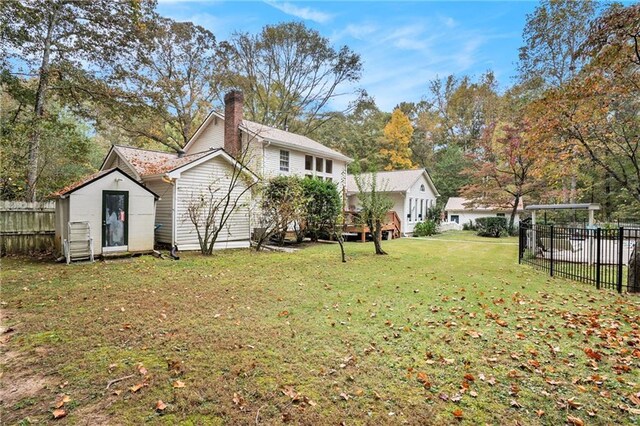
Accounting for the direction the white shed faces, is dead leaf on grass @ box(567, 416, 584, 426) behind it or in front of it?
in front

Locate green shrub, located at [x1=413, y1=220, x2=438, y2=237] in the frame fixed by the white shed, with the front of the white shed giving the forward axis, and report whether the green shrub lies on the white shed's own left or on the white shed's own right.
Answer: on the white shed's own left

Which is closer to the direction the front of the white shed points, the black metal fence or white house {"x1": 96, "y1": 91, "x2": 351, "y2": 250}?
the black metal fence

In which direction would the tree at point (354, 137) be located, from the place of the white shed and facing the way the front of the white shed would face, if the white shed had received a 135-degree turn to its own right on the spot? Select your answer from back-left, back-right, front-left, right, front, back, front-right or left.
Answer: right

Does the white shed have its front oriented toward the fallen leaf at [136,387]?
yes

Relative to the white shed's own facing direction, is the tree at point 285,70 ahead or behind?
behind

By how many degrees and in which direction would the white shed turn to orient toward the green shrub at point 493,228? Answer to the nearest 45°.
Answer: approximately 90° to its left

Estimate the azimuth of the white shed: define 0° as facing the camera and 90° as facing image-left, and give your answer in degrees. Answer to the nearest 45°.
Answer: approximately 0°

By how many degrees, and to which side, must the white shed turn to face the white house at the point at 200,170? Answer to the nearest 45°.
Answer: approximately 135° to its left

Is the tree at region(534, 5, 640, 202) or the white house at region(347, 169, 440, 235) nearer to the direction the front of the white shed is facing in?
the tree

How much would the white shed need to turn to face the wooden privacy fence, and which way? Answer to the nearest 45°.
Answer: approximately 135° to its right
